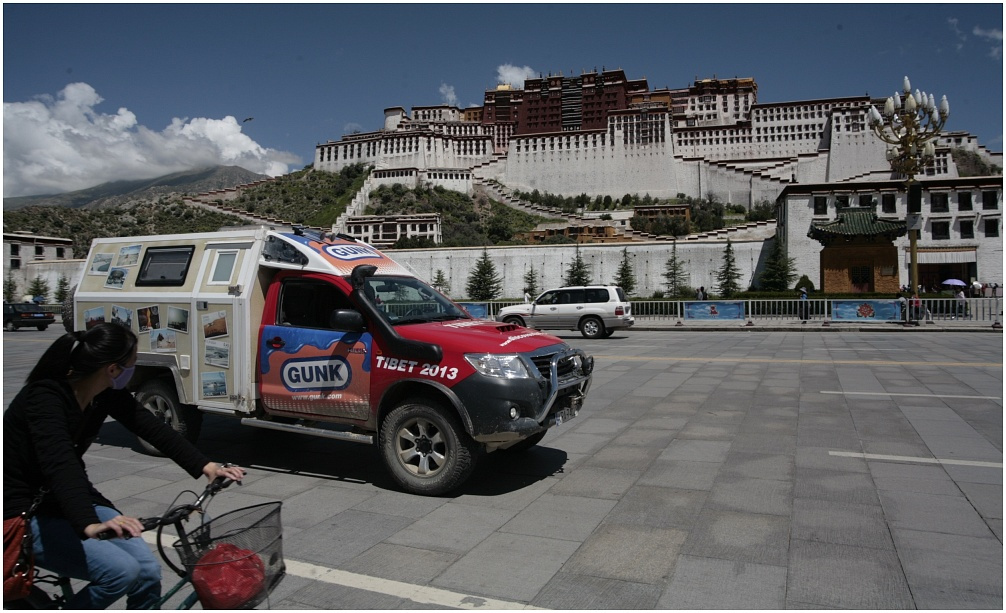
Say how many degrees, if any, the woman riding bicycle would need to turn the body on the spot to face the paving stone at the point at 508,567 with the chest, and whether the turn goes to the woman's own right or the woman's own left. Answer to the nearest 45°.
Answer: approximately 45° to the woman's own left

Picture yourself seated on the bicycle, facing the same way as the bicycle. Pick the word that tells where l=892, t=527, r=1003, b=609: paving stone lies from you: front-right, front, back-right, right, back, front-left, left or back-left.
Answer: front-left

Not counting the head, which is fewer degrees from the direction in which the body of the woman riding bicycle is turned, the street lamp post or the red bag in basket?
the red bag in basket

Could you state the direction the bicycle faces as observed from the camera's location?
facing the viewer and to the right of the viewer

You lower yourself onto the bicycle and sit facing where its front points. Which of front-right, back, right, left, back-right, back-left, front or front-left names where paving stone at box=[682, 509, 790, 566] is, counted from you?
front-left

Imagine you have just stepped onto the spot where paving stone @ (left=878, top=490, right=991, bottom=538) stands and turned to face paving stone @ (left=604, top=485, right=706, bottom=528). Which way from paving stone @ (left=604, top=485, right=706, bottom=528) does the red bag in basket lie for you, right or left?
left
